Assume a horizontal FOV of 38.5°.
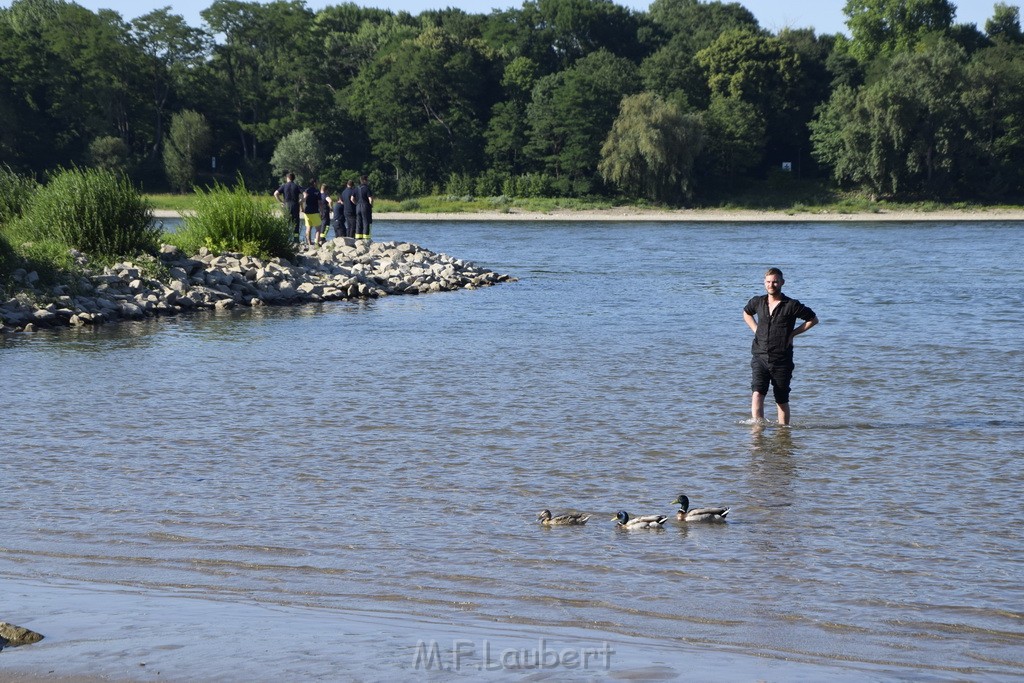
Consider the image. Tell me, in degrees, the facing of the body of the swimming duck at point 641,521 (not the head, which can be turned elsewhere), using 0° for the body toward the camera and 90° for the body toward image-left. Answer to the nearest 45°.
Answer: approximately 90°

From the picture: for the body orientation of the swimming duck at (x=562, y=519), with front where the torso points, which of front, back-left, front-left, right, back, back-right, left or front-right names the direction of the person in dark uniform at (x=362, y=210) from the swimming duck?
right

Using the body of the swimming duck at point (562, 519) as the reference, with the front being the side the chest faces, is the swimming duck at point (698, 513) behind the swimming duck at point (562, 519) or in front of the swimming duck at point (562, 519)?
behind

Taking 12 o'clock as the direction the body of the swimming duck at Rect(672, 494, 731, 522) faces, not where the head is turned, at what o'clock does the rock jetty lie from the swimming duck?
The rock jetty is roughly at 2 o'clock from the swimming duck.

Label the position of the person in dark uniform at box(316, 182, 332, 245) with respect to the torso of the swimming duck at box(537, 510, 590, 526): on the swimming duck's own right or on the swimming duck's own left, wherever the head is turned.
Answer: on the swimming duck's own right

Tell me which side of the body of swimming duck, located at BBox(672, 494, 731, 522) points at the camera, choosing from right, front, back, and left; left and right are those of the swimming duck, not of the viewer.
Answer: left

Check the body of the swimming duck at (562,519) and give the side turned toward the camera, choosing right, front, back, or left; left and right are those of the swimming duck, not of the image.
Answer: left
